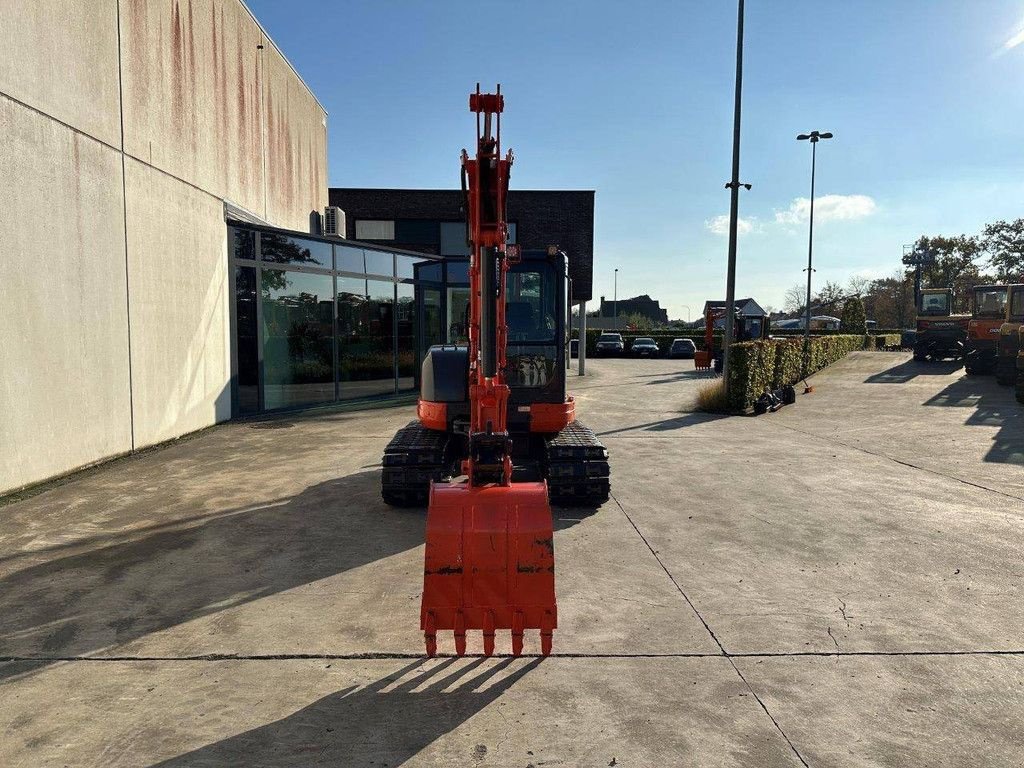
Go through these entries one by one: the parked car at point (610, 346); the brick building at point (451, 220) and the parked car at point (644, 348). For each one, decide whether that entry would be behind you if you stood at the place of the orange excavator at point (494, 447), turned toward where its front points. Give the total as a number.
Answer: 3

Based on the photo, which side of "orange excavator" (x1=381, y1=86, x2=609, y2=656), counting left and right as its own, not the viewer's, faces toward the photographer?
front

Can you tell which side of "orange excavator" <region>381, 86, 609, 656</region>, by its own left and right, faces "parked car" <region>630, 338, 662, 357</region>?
back

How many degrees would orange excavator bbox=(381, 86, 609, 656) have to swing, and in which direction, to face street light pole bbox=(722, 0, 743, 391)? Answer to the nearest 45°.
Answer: approximately 135° to its left

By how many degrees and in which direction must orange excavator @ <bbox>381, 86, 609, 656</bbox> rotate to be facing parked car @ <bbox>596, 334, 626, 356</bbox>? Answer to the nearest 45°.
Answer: approximately 180°

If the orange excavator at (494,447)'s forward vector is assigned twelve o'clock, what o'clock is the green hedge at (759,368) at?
The green hedge is roughly at 7 o'clock from the orange excavator.

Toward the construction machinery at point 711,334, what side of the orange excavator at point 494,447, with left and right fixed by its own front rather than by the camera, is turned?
back

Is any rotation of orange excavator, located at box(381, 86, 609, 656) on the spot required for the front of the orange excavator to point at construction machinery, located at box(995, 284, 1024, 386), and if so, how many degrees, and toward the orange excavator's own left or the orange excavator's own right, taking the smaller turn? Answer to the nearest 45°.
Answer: approximately 135° to the orange excavator's own left

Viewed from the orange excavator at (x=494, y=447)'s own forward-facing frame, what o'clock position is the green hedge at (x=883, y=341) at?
The green hedge is roughly at 7 o'clock from the orange excavator.

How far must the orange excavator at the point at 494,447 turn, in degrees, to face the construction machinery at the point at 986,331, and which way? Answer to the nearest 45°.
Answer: approximately 135° to its left
